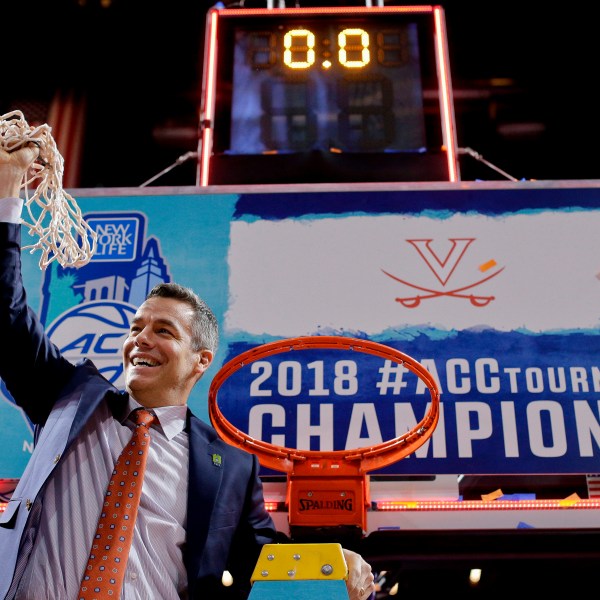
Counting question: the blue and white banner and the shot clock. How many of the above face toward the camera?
2

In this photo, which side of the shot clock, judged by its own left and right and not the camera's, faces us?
front

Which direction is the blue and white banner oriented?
toward the camera

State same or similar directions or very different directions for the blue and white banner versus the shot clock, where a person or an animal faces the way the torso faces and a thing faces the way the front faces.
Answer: same or similar directions
